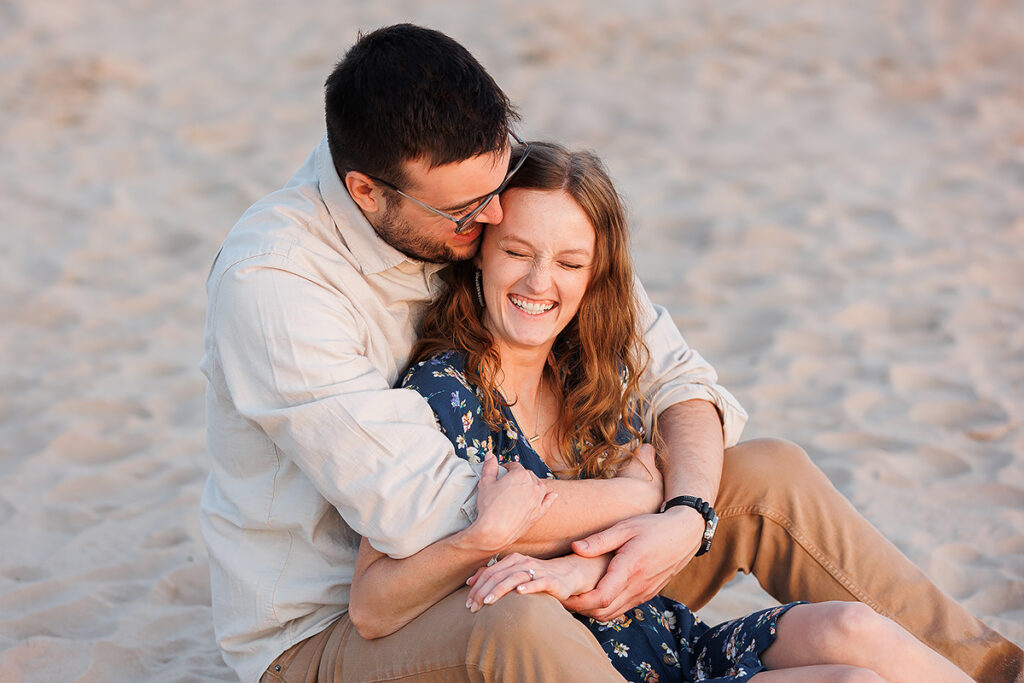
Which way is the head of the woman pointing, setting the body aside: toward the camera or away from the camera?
toward the camera

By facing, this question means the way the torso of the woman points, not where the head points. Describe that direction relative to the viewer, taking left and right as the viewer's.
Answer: facing the viewer and to the right of the viewer
